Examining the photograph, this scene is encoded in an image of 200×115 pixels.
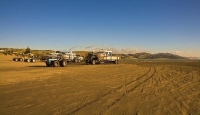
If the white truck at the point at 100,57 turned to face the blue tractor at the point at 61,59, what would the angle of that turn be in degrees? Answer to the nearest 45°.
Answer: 0° — it already faces it
